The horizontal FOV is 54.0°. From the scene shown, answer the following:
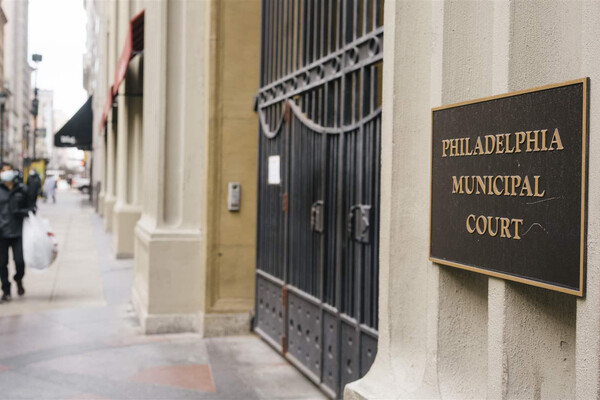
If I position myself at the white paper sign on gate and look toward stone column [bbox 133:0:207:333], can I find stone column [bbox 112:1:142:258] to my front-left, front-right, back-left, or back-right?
front-right

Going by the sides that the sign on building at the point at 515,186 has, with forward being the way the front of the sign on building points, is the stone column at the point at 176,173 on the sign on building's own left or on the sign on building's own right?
on the sign on building's own right

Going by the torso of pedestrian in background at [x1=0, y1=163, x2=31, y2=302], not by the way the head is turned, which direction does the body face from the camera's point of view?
toward the camera

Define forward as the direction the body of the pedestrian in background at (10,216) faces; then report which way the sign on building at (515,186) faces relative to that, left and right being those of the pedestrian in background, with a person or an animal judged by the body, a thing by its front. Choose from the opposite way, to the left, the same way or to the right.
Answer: to the right

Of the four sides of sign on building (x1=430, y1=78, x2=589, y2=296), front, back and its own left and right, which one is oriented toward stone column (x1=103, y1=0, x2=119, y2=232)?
right

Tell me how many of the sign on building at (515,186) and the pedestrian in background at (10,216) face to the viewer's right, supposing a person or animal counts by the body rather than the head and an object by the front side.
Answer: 0

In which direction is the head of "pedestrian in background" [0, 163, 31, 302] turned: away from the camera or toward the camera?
toward the camera

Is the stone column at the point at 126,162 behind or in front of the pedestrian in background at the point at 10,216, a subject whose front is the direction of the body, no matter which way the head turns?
behind

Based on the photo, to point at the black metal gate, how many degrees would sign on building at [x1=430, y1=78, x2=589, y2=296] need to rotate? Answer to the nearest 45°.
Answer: approximately 90° to its right

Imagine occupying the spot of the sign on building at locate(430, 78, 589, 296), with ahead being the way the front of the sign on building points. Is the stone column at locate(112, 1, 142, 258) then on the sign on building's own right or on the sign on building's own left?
on the sign on building's own right

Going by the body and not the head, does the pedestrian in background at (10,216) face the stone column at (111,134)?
no

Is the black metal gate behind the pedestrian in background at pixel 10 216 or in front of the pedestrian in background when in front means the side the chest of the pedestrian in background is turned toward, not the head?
in front

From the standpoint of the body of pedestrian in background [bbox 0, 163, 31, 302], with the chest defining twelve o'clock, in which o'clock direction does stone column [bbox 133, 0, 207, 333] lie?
The stone column is roughly at 11 o'clock from the pedestrian in background.
